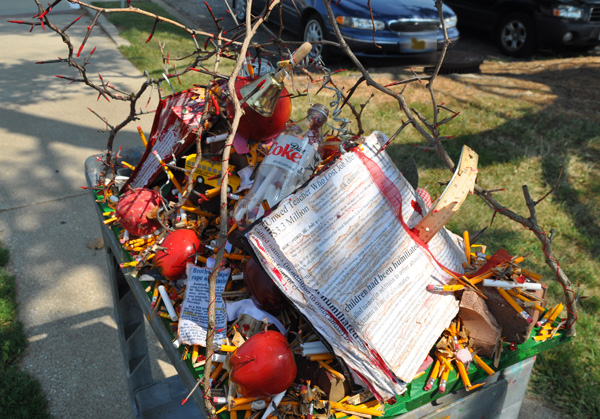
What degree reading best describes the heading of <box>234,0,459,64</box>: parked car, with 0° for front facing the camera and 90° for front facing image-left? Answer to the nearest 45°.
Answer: approximately 315°

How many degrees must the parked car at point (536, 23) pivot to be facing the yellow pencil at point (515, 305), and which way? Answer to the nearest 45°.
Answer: approximately 45° to its right

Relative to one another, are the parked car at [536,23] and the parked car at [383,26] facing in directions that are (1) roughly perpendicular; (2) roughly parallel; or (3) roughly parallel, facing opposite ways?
roughly parallel

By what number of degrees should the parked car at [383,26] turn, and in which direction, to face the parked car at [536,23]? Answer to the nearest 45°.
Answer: approximately 45° to its left

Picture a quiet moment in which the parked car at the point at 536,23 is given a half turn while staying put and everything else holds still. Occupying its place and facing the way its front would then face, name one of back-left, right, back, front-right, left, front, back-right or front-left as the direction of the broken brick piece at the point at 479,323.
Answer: back-left

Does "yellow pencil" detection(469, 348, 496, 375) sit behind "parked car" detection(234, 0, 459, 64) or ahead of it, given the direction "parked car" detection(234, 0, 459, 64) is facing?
ahead

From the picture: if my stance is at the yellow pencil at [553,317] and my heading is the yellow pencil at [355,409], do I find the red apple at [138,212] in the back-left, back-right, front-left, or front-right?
front-right

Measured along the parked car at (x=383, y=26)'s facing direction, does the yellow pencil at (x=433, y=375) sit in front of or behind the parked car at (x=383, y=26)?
in front

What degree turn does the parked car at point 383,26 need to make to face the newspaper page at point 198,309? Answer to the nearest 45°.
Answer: approximately 45° to its right

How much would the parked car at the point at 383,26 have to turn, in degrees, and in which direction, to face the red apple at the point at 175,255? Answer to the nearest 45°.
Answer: approximately 45° to its right

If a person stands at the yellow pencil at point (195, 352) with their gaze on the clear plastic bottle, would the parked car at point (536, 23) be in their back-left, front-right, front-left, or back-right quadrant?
front-right

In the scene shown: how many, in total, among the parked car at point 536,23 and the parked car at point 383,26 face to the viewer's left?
0
